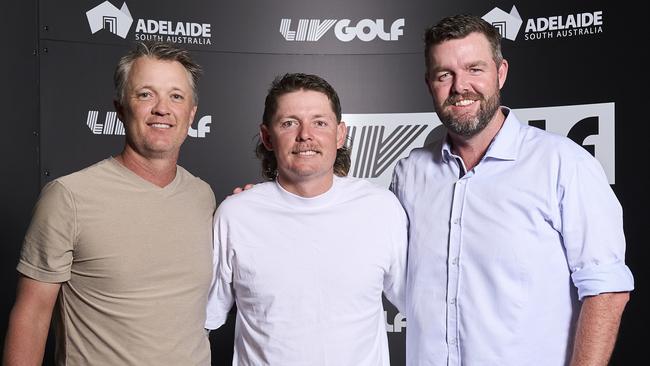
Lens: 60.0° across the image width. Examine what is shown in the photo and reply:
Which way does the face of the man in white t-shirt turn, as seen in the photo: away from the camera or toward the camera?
toward the camera

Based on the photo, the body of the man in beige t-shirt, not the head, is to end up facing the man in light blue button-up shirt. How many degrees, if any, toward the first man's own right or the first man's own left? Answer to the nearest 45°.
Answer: approximately 45° to the first man's own left

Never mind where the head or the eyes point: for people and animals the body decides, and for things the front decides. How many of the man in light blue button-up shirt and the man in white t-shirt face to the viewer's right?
0

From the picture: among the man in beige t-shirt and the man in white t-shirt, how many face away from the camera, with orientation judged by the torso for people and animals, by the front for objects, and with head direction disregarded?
0

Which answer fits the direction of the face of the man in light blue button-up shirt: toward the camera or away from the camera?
toward the camera

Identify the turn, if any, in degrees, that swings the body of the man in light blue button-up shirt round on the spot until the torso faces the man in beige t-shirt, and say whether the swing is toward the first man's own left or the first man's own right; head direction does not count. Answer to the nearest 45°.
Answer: approximately 45° to the first man's own right

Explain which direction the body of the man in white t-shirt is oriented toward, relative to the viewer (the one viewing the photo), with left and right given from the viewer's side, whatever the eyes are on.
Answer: facing the viewer

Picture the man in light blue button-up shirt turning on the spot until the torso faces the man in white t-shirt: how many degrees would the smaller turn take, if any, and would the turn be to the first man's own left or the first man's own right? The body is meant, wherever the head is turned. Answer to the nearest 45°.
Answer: approximately 45° to the first man's own right

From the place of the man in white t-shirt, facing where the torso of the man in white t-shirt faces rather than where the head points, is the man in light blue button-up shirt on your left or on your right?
on your left
